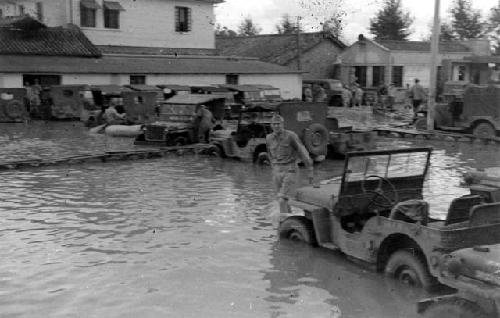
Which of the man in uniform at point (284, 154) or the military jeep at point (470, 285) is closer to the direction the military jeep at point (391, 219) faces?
the man in uniform

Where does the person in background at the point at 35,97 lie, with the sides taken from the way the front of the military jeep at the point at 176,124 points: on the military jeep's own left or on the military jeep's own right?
on the military jeep's own right

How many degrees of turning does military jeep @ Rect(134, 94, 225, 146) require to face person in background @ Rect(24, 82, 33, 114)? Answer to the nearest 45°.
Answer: approximately 90° to its right

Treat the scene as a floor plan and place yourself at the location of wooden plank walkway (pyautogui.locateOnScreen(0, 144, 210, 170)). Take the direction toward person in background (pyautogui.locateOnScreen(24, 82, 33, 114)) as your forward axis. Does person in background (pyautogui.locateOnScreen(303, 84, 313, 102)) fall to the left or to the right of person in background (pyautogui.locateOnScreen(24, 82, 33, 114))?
right

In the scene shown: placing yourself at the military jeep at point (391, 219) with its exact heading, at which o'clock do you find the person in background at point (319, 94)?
The person in background is roughly at 1 o'clock from the military jeep.

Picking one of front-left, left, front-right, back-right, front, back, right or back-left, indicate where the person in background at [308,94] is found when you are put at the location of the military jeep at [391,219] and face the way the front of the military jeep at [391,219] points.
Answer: front-right

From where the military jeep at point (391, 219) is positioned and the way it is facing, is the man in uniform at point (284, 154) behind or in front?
in front

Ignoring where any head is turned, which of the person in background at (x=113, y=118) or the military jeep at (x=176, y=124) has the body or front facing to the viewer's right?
the person in background

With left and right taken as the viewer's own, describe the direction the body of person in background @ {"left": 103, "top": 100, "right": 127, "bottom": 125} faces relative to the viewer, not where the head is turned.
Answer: facing to the right of the viewer

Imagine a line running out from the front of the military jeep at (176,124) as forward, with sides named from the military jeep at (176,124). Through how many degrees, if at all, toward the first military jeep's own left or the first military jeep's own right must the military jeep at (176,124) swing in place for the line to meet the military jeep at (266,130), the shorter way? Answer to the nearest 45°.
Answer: approximately 90° to the first military jeep's own left

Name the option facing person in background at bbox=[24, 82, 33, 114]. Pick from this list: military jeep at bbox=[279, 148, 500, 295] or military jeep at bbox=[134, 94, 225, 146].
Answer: military jeep at bbox=[279, 148, 500, 295]
